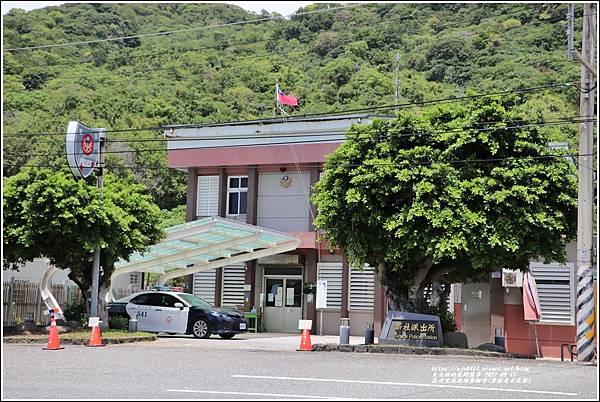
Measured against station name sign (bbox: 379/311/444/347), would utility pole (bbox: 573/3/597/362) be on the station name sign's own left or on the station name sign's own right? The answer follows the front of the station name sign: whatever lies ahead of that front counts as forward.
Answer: on the station name sign's own left

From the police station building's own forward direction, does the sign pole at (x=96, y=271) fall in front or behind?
in front

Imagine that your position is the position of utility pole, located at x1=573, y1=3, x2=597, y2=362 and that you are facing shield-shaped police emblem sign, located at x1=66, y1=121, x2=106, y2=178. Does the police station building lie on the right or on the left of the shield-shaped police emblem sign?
right

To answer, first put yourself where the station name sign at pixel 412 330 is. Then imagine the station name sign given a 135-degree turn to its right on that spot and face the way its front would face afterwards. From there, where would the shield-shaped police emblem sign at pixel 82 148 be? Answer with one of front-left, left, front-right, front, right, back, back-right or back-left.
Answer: front-left

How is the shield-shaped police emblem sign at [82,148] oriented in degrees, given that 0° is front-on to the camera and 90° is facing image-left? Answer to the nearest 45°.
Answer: approximately 315°

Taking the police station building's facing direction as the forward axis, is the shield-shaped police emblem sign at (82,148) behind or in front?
in front

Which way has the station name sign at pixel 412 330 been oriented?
toward the camera

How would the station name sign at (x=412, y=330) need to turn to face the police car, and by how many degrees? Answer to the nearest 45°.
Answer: approximately 135° to its right

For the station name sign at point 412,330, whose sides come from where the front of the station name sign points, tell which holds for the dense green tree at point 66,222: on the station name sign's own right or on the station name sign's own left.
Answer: on the station name sign's own right

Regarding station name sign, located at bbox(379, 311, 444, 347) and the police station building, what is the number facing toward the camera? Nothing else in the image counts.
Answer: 2

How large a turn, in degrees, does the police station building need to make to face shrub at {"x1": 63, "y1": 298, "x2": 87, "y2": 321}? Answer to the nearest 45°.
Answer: approximately 45° to its right

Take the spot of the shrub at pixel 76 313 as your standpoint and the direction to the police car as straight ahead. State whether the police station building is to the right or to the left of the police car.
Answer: left

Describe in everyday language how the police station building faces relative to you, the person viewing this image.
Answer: facing the viewer
